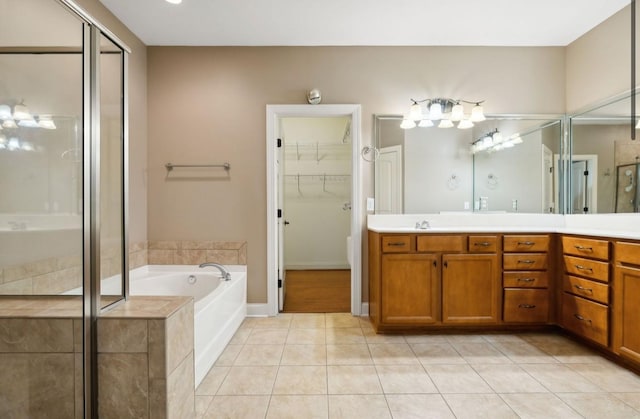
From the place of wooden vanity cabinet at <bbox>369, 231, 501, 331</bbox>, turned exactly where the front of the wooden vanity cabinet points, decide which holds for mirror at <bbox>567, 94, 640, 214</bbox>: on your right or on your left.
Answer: on your left

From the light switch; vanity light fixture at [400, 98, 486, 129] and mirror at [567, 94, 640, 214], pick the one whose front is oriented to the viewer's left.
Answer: the mirror

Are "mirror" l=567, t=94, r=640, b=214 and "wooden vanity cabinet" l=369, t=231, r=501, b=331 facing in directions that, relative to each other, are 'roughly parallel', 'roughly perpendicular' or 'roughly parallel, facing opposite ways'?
roughly perpendicular

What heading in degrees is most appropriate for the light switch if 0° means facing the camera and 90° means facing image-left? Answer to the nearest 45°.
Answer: approximately 0°

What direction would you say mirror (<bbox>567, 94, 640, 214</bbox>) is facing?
to the viewer's left

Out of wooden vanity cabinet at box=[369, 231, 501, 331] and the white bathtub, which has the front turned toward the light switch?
the white bathtub

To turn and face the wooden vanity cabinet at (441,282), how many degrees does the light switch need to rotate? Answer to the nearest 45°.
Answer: approximately 45° to its left

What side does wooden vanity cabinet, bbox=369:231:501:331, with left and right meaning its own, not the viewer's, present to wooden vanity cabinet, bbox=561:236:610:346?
left

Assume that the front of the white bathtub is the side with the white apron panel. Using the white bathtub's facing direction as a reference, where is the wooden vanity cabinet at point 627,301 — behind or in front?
in front

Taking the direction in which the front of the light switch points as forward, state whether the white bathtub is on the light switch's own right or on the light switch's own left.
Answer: on the light switch's own right

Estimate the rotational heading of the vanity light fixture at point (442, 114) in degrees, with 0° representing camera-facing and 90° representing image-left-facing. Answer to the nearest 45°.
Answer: approximately 0°

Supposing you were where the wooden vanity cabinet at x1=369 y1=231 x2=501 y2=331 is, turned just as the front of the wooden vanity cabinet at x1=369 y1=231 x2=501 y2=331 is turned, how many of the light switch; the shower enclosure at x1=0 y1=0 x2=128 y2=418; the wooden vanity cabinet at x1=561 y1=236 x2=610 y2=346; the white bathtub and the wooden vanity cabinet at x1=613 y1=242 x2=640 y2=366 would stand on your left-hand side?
2
